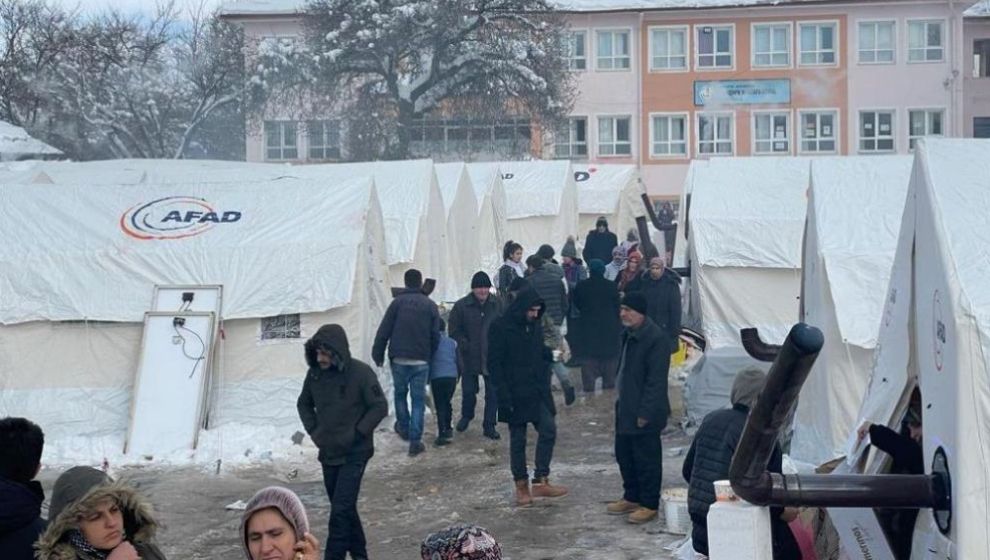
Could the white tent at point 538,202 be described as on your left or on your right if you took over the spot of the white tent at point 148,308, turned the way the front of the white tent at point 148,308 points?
on your left

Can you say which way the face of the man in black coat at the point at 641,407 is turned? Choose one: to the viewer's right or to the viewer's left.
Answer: to the viewer's left

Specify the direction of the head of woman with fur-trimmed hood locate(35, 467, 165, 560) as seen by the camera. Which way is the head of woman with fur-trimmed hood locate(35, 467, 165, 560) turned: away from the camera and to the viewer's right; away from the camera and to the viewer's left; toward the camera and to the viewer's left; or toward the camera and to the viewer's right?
toward the camera and to the viewer's right

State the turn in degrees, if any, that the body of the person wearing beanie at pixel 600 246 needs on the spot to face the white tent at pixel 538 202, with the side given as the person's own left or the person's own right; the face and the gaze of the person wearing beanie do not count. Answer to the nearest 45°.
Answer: approximately 180°

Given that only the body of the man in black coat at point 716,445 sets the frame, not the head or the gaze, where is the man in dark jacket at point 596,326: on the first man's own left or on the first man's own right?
on the first man's own left
